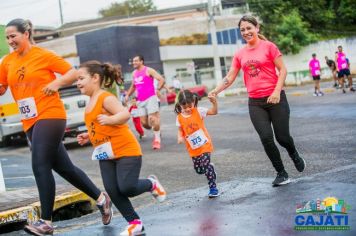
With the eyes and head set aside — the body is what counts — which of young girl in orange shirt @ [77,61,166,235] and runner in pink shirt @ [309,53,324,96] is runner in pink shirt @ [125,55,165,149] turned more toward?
the young girl in orange shirt

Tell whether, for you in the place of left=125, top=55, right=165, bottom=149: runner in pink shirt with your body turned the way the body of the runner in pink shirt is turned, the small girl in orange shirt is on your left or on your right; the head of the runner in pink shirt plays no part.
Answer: on your left

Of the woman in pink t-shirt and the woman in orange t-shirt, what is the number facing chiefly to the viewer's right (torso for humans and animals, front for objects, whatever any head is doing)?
0

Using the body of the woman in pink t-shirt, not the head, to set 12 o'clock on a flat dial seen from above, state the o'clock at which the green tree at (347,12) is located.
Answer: The green tree is roughly at 5 o'clock from the woman in pink t-shirt.

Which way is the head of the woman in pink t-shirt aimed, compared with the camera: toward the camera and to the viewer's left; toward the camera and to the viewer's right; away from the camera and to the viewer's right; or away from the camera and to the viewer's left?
toward the camera and to the viewer's left

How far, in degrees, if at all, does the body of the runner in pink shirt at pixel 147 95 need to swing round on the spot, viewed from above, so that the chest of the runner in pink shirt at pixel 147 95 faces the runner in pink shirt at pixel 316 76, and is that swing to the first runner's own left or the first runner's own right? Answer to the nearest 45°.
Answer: approximately 180°

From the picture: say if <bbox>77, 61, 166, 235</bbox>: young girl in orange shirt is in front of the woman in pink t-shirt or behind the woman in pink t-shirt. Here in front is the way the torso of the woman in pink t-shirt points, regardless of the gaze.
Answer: in front

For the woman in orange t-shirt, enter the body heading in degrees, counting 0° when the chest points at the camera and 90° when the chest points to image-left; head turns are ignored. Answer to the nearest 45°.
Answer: approximately 45°

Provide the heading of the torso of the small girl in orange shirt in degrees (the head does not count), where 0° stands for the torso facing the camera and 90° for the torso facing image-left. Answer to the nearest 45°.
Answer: approximately 0°

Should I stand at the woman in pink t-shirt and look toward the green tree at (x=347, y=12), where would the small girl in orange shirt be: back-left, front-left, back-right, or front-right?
back-left

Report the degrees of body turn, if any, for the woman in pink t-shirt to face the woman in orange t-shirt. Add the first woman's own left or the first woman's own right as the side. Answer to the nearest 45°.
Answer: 0° — they already face them

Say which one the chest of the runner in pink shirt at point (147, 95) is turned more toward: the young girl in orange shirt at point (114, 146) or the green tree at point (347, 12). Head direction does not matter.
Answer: the young girl in orange shirt

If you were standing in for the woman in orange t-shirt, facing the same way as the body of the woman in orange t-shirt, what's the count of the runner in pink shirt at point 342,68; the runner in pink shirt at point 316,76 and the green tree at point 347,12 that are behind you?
3

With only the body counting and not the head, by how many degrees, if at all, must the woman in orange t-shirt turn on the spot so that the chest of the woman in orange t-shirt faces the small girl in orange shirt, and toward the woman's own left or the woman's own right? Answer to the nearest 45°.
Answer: approximately 180°
